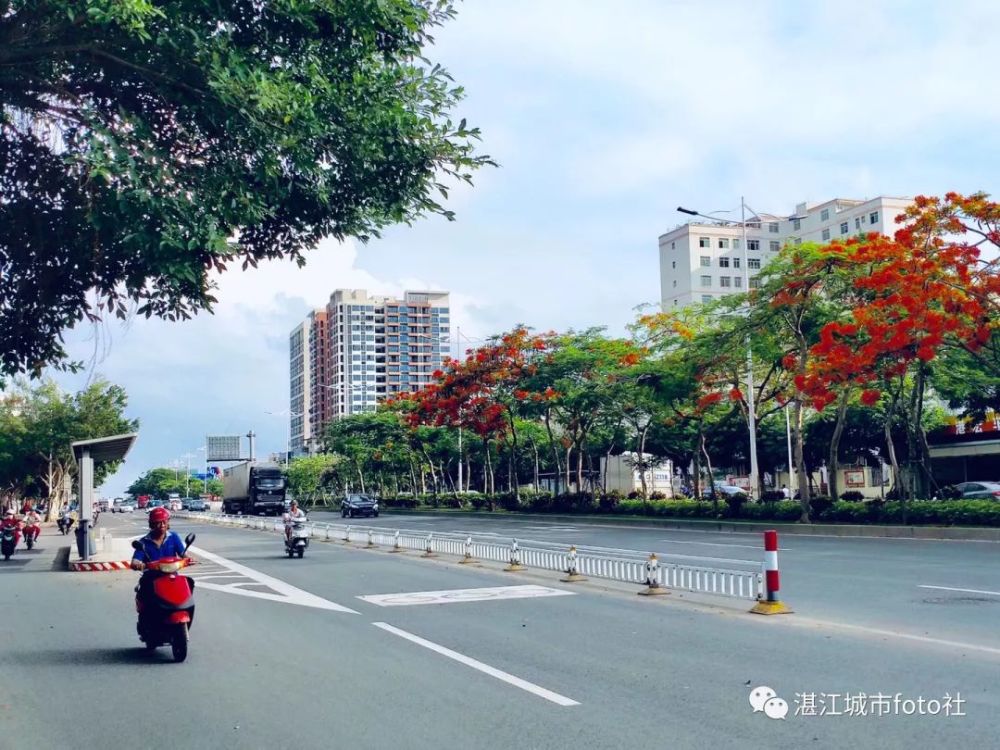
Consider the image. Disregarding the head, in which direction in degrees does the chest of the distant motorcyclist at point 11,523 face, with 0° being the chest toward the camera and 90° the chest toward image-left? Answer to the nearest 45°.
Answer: approximately 0°

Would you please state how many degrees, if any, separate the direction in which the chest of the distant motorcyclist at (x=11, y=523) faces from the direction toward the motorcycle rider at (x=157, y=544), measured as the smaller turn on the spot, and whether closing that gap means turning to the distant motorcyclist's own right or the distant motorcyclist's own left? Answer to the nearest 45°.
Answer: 0° — they already face them

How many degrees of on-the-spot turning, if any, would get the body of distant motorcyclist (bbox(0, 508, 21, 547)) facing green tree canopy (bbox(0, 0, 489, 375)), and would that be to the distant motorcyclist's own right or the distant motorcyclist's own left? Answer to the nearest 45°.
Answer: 0° — they already face it

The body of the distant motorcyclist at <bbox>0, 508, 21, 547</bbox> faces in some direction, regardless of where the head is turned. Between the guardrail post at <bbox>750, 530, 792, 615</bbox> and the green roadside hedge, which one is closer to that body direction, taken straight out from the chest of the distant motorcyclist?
the guardrail post

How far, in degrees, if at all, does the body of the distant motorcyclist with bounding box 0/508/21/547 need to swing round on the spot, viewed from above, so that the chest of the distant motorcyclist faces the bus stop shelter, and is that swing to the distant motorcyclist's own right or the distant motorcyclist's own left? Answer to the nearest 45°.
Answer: approximately 45° to the distant motorcyclist's own left

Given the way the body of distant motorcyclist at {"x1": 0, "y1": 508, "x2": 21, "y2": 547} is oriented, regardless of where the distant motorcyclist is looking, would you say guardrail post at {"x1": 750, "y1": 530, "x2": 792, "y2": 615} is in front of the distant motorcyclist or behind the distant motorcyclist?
in front

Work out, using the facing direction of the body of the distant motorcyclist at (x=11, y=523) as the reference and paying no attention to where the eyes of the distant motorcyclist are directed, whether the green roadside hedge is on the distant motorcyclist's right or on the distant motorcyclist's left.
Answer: on the distant motorcyclist's left

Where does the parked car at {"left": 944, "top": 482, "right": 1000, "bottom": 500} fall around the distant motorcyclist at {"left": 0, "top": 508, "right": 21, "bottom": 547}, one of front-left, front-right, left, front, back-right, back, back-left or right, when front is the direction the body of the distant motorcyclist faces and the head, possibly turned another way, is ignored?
left

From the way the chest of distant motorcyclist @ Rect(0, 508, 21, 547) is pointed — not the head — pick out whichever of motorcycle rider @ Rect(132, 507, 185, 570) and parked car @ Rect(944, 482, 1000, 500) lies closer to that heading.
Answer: the motorcycle rider

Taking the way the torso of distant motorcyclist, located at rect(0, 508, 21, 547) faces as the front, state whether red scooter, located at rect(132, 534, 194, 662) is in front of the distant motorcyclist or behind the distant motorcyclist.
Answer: in front
